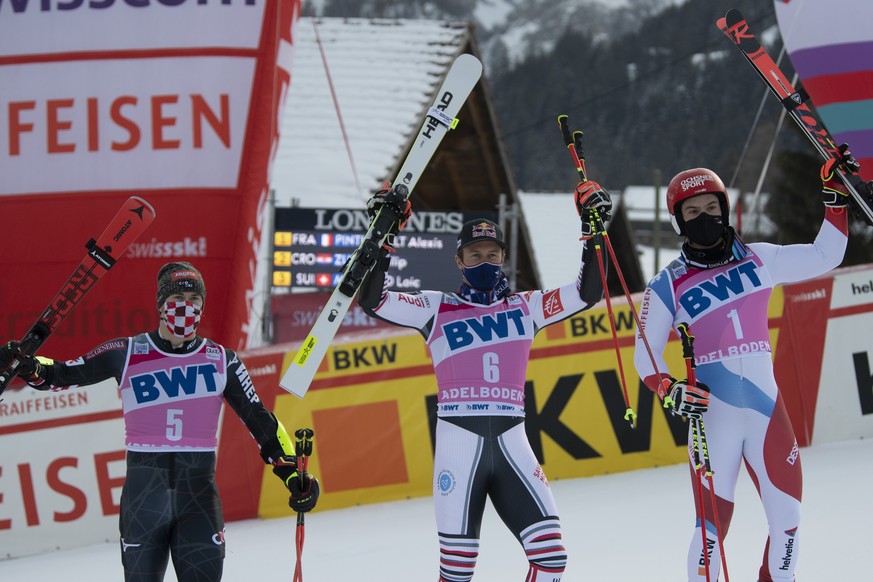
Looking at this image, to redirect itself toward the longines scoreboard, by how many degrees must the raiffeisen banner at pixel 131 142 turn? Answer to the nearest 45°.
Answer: approximately 135° to its left

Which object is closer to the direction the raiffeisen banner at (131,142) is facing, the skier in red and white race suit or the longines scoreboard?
the skier in red and white race suit

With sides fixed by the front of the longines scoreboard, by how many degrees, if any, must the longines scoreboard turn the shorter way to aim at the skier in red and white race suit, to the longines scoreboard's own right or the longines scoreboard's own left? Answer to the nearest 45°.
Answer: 0° — it already faces them

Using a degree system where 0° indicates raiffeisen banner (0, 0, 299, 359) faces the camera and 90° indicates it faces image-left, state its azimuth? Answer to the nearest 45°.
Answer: approximately 0°

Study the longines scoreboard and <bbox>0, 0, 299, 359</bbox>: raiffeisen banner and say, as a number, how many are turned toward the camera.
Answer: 2

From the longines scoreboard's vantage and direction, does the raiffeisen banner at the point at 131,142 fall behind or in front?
in front
